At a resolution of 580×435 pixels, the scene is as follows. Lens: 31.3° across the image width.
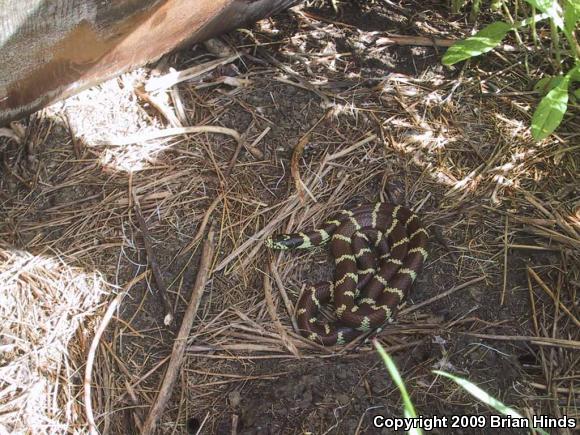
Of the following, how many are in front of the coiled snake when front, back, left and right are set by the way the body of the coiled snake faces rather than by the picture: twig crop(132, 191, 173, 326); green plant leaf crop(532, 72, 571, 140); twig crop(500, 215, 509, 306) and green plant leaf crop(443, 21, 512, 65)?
1

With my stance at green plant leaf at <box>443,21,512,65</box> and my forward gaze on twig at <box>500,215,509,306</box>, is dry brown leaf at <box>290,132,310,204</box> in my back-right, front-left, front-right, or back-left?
front-right

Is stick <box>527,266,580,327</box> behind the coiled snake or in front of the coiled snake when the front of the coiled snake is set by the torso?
behind

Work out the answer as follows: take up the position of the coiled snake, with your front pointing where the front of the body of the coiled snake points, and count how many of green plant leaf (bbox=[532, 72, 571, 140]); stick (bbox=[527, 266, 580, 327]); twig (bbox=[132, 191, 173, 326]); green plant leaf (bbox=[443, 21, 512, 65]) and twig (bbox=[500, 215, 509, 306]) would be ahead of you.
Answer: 1

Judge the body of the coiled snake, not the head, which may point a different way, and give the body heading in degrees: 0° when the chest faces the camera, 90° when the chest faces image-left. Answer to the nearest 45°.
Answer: approximately 90°

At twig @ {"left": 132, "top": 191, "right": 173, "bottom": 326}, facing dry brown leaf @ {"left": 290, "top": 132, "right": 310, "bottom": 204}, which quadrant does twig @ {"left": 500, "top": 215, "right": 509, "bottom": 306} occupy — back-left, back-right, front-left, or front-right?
front-right
